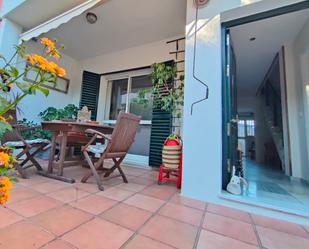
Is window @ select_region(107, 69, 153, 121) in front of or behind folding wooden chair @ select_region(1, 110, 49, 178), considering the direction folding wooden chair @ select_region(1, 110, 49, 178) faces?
in front

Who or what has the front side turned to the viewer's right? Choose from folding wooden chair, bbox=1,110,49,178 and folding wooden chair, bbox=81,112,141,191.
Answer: folding wooden chair, bbox=1,110,49,178

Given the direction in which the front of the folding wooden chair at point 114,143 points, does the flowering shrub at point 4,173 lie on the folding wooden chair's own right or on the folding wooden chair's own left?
on the folding wooden chair's own left

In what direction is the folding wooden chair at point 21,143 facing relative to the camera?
to the viewer's right

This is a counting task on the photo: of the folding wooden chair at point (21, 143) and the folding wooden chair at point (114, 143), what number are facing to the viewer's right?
1

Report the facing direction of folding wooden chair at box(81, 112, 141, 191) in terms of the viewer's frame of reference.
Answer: facing away from the viewer and to the left of the viewer
